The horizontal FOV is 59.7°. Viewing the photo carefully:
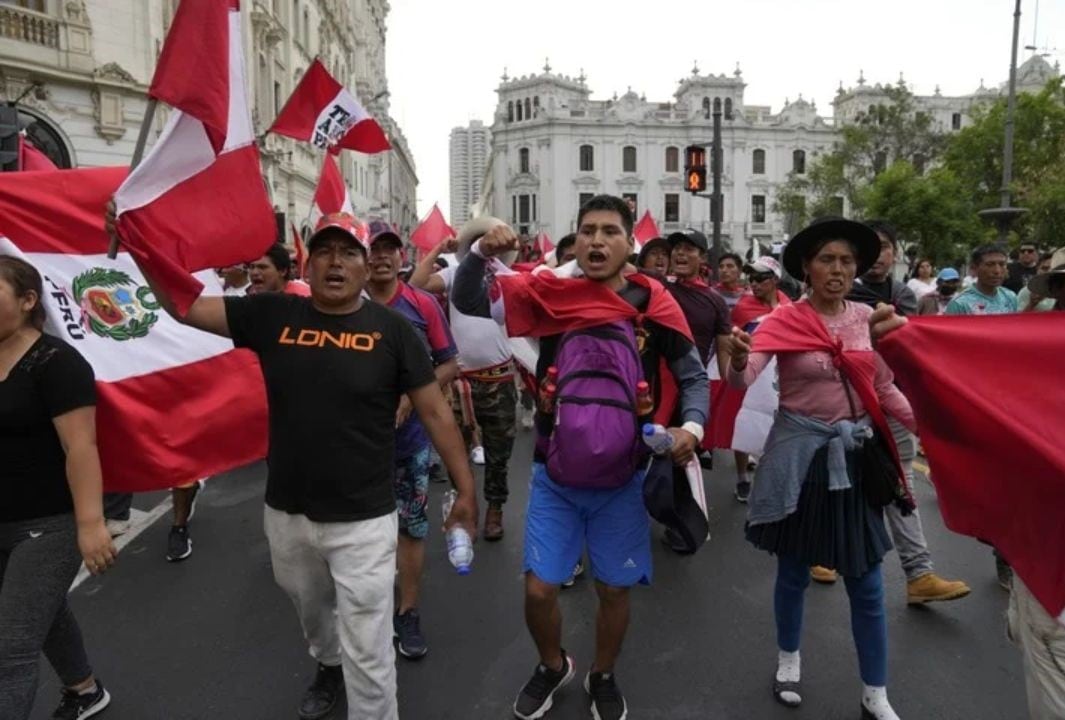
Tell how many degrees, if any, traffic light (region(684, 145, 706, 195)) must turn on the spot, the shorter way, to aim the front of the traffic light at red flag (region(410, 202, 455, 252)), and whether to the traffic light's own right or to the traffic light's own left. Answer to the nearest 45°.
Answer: approximately 45° to the traffic light's own right

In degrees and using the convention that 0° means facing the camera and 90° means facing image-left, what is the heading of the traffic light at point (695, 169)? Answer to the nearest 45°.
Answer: approximately 0°

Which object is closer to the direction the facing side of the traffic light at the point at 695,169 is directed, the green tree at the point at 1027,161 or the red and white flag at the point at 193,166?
the red and white flag

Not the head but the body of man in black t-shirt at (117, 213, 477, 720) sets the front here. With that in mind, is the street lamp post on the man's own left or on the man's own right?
on the man's own left

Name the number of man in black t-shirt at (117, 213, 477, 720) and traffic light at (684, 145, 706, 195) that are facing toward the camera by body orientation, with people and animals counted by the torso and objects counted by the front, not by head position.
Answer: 2

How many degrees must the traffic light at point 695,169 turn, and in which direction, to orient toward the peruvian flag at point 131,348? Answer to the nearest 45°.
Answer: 0° — it already faces it
